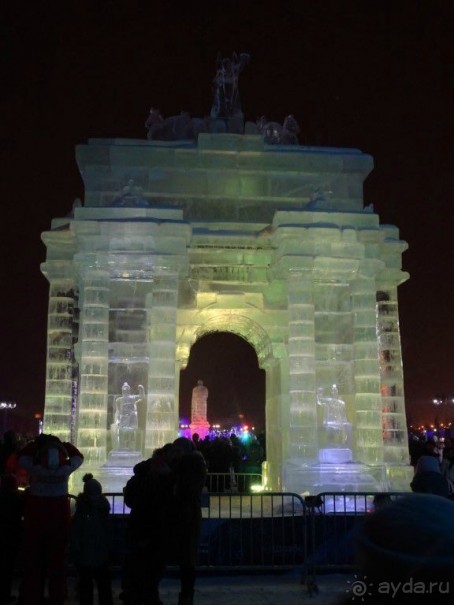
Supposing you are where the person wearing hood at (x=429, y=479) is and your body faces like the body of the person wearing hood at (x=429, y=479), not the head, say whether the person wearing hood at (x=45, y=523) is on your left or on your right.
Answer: on your left

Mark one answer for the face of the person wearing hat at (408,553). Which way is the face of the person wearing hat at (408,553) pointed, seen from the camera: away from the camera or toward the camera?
away from the camera

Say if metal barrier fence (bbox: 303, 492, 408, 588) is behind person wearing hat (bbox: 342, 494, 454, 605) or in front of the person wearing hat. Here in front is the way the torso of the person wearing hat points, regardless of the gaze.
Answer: in front

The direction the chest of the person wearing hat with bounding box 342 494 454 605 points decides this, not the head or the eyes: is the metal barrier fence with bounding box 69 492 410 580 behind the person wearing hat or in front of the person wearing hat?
in front

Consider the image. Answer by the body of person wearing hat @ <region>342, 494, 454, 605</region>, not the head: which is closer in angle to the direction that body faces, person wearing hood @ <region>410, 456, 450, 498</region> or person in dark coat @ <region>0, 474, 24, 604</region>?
the person wearing hood

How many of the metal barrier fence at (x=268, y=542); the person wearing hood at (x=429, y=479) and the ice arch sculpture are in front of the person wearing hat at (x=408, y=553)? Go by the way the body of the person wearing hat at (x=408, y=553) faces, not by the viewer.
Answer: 3

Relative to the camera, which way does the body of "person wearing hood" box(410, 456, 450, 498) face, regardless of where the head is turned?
away from the camera

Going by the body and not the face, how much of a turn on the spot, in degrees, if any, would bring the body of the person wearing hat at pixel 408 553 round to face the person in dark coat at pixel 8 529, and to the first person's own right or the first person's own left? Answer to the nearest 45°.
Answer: approximately 45° to the first person's own left

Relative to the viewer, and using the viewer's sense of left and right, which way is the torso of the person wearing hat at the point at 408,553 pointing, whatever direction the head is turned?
facing away from the viewer

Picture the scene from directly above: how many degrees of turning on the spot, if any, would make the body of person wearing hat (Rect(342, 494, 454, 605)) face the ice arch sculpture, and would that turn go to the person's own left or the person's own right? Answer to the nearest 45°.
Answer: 0° — they already face it

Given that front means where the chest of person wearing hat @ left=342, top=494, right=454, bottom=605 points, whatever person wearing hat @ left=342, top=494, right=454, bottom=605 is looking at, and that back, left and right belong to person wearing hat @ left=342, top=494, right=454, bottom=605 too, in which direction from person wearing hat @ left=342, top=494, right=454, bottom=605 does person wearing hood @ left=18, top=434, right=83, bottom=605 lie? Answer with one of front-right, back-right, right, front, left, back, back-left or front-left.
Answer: front-left

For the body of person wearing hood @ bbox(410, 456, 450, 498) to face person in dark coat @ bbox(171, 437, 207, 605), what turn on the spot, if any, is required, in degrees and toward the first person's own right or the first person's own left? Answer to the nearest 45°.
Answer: approximately 135° to the first person's own left

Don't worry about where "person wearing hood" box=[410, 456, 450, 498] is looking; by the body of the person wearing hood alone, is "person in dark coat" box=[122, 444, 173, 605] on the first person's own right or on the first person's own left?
on the first person's own left

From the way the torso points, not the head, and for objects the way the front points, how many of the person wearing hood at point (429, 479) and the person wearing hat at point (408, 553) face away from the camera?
2

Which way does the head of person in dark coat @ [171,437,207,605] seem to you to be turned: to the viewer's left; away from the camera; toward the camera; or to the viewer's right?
away from the camera
